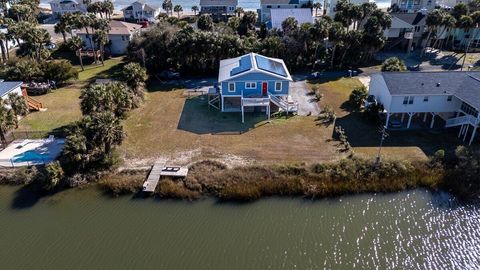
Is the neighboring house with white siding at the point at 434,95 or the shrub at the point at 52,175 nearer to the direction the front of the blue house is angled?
the shrub

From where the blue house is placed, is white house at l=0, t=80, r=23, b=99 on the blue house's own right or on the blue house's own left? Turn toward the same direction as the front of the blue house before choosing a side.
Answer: on the blue house's own right

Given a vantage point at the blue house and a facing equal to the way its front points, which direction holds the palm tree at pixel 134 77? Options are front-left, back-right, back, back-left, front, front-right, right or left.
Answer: right

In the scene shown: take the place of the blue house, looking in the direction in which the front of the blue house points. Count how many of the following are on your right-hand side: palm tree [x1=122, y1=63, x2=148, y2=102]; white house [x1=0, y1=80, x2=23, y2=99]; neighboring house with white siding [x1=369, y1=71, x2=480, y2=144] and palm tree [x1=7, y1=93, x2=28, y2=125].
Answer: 3

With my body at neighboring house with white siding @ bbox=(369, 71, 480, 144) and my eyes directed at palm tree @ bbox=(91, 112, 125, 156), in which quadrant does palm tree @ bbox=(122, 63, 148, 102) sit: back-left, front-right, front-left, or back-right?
front-right

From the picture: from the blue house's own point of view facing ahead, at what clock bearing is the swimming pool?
The swimming pool is roughly at 2 o'clock from the blue house.

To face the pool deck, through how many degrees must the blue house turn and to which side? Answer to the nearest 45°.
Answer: approximately 45° to its right

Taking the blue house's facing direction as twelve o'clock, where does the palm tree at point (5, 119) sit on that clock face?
The palm tree is roughly at 2 o'clock from the blue house.

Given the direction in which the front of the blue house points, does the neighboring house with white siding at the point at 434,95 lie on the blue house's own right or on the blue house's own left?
on the blue house's own left

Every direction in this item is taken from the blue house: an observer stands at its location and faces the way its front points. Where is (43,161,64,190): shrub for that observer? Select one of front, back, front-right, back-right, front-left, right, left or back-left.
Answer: front-right

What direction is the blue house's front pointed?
toward the camera

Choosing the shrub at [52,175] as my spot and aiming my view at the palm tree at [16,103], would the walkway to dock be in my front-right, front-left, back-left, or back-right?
back-right

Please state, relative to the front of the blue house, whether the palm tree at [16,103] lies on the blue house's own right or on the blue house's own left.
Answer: on the blue house's own right
